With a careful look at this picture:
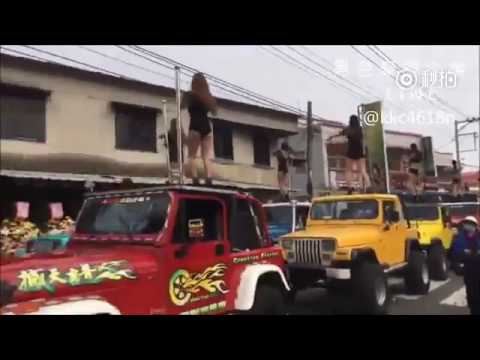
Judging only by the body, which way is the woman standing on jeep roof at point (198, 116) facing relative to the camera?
away from the camera

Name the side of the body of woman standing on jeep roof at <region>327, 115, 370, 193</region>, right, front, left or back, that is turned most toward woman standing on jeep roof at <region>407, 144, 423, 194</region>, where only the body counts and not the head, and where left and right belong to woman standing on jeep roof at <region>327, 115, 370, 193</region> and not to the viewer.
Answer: right

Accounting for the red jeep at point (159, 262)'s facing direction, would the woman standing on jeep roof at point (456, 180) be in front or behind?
behind

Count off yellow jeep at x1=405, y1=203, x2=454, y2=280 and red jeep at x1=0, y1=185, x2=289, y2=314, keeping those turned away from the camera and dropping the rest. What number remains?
0

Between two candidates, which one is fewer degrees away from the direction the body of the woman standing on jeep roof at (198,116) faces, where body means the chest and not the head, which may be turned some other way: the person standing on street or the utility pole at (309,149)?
the utility pole

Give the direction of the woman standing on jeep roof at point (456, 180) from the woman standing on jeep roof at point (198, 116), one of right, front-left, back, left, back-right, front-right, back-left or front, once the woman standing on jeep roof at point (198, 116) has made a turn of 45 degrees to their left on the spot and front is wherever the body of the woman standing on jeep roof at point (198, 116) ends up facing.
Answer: right

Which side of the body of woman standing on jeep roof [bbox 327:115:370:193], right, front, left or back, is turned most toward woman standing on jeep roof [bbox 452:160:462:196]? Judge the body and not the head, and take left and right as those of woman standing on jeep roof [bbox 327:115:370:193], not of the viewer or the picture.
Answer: right

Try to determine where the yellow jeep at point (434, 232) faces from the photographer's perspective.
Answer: facing the viewer and to the left of the viewer

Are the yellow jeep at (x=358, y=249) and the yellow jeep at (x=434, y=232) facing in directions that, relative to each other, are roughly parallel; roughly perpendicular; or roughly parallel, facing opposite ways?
roughly parallel

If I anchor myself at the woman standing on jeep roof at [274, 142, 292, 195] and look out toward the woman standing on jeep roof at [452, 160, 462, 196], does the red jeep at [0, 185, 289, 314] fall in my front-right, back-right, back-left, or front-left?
back-right

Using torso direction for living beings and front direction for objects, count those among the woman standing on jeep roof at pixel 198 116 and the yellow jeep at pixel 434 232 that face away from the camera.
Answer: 1
